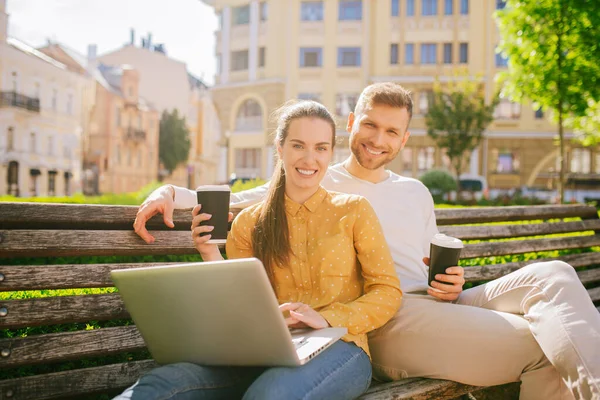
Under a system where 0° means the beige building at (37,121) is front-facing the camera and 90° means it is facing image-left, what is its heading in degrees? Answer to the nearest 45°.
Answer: approximately 315°

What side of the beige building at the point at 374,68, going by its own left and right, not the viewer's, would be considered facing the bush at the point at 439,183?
front

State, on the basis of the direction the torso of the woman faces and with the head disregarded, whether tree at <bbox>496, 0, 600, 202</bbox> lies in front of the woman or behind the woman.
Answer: behind

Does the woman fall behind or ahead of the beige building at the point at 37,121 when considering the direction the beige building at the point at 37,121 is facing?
ahead

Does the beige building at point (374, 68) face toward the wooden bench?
yes

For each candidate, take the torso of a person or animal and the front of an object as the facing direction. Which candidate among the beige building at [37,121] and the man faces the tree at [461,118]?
the beige building

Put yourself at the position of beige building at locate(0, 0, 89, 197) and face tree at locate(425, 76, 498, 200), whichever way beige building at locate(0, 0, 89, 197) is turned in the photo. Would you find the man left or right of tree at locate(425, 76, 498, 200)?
right

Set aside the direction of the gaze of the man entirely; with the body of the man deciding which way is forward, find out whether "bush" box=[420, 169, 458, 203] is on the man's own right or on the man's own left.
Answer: on the man's own left

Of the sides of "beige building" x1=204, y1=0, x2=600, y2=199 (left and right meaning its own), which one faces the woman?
front

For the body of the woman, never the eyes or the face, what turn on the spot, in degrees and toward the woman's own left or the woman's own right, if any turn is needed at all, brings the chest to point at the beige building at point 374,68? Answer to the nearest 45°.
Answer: approximately 135° to the woman's own right

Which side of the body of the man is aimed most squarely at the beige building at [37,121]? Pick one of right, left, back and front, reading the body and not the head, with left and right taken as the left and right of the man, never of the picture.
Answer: back
